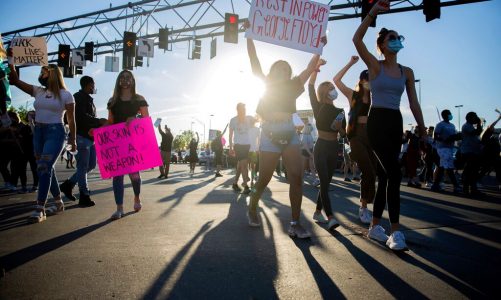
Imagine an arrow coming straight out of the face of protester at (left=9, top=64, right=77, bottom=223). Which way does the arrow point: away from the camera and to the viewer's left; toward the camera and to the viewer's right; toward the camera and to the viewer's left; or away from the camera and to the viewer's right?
toward the camera and to the viewer's left

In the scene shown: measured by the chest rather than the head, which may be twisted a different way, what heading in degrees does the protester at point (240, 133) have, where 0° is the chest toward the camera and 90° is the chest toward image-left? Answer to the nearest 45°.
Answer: approximately 0°

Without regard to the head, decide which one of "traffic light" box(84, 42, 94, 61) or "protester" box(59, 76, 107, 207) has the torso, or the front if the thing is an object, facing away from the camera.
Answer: the traffic light

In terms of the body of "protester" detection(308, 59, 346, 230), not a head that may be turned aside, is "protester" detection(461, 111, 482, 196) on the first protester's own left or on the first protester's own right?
on the first protester's own left

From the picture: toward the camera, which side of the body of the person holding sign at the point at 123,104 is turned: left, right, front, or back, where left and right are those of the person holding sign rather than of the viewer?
front

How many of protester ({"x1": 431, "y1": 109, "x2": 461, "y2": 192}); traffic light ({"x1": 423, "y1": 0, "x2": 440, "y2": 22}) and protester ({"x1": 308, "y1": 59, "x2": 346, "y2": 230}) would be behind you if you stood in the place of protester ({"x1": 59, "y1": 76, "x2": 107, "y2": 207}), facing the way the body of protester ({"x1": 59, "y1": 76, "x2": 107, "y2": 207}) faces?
0

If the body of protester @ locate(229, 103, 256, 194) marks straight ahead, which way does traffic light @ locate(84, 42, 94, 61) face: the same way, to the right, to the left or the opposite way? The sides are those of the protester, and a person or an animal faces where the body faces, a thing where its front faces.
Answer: the opposite way

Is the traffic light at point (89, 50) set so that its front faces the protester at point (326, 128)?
no

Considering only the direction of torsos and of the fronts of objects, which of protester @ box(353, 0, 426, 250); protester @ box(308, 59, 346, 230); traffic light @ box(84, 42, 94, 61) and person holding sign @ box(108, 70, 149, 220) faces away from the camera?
the traffic light

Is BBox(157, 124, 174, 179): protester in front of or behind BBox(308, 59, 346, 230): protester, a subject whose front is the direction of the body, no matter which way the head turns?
behind

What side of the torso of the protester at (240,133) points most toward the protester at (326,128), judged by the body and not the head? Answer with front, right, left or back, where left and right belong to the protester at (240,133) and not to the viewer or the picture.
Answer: front

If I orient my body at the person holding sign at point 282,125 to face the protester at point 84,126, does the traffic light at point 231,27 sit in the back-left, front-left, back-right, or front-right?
front-right

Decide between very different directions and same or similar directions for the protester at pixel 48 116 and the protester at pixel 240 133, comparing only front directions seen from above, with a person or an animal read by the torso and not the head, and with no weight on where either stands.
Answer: same or similar directions

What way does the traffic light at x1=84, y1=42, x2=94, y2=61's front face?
away from the camera

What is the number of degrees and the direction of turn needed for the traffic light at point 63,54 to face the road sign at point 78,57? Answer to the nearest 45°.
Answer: approximately 135° to its left

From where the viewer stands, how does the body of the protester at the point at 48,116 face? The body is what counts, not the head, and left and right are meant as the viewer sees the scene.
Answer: facing the viewer and to the left of the viewer

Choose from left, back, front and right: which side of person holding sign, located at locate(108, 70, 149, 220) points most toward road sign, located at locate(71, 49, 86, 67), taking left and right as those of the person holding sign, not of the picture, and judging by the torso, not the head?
back
